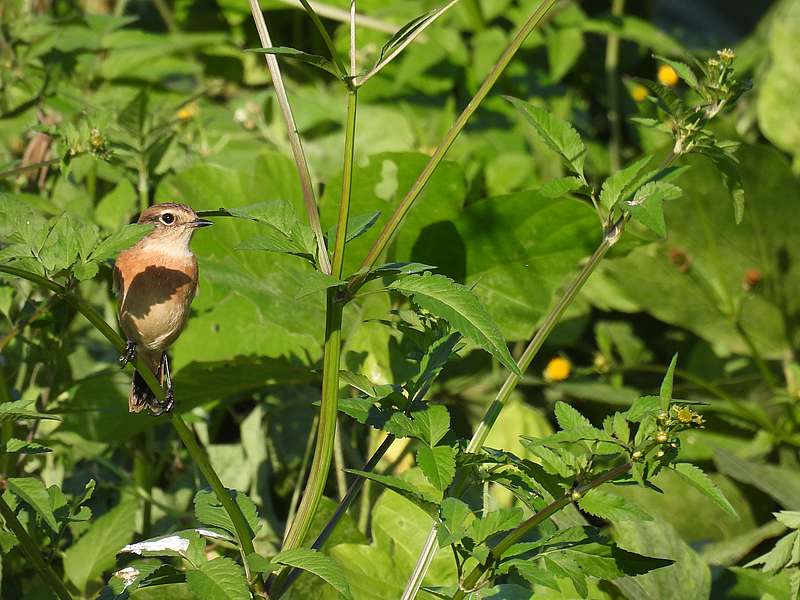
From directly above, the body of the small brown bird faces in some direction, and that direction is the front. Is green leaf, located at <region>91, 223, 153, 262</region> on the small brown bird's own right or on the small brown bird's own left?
on the small brown bird's own right
